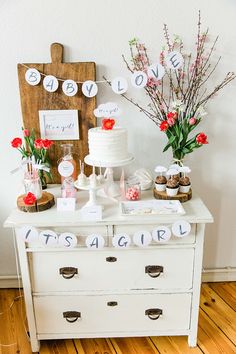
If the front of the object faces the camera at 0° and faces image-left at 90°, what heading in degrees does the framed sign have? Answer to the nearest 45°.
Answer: approximately 0°

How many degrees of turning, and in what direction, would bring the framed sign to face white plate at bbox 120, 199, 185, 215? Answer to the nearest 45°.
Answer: approximately 45° to its left

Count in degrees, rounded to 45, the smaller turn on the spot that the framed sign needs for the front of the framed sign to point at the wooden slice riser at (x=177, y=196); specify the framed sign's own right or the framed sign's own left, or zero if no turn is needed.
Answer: approximately 45° to the framed sign's own left

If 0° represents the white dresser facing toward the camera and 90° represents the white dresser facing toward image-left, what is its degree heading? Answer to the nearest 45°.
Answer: approximately 0°

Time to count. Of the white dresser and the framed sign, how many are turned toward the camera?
2
